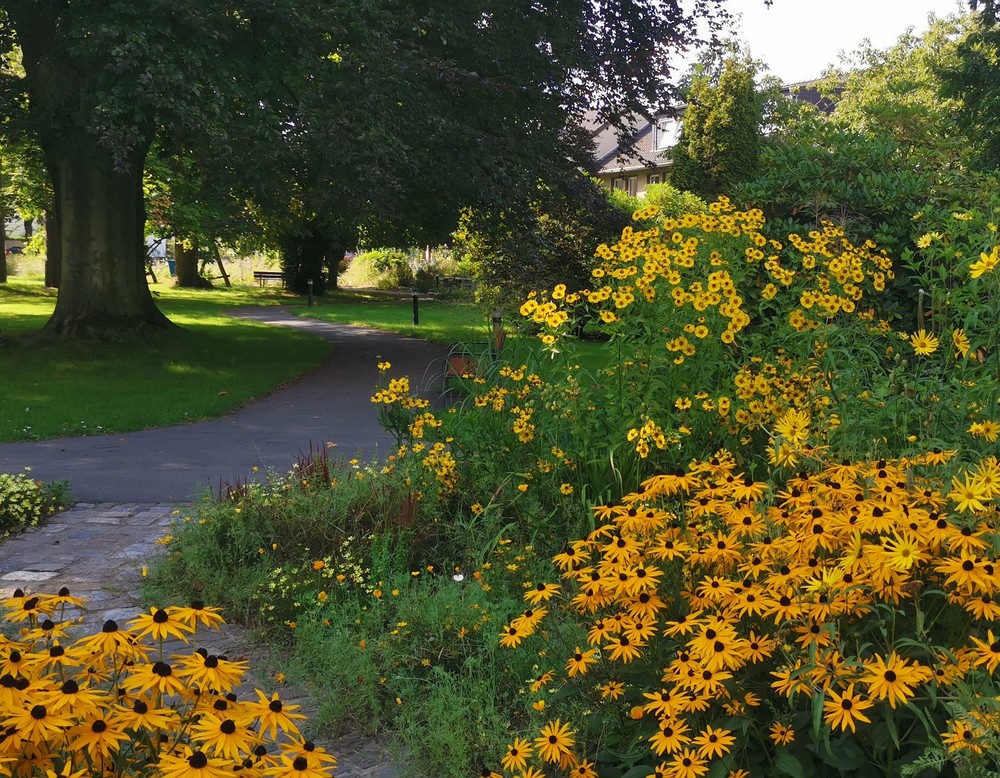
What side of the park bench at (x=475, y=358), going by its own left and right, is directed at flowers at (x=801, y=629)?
left

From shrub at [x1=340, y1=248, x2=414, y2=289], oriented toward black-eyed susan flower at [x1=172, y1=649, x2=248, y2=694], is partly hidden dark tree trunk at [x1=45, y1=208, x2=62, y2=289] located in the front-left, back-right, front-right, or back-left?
front-right

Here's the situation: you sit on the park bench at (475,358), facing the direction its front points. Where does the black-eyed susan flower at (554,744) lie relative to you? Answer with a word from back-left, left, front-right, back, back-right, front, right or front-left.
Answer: left

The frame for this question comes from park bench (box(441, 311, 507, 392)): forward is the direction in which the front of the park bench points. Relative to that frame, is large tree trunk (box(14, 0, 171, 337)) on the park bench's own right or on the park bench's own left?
on the park bench's own right

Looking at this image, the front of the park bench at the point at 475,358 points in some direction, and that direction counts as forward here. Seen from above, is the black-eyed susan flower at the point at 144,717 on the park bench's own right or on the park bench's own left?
on the park bench's own left

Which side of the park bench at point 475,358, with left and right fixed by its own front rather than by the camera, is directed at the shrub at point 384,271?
right

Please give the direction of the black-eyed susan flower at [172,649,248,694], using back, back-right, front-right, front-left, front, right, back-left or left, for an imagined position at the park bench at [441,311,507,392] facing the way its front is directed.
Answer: left

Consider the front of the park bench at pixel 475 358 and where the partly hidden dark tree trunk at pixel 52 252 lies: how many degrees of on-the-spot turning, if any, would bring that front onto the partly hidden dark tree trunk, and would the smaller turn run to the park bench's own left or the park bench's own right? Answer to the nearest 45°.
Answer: approximately 45° to the park bench's own right

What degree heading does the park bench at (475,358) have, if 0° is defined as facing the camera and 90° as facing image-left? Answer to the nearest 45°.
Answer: approximately 90°

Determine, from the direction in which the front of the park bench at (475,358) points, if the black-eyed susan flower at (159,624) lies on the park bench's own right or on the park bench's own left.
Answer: on the park bench's own left
